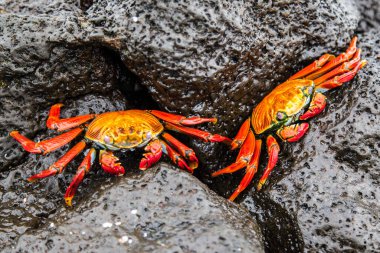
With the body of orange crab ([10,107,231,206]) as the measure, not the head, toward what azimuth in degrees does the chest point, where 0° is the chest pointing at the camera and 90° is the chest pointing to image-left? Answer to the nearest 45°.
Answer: approximately 0°
